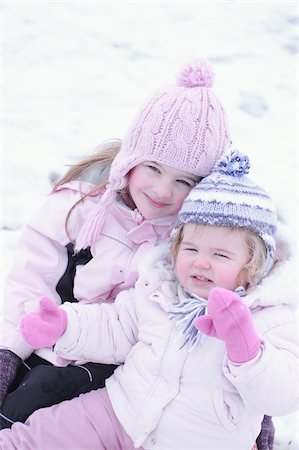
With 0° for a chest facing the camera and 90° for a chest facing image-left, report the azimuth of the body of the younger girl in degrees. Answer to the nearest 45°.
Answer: approximately 45°
